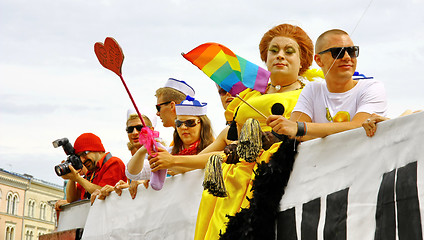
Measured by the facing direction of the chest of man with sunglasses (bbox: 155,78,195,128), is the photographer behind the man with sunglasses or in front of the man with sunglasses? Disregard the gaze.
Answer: in front

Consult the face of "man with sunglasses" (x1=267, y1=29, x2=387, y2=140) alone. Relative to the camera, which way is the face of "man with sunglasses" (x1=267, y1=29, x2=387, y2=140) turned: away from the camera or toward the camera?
toward the camera

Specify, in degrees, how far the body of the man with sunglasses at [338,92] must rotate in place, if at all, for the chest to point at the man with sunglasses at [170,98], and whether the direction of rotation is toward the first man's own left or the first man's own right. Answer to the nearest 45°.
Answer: approximately 135° to the first man's own right

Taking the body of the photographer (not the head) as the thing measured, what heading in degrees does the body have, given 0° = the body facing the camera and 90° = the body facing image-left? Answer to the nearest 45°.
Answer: approximately 45°

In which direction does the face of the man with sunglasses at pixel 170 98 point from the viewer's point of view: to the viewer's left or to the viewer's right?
to the viewer's left

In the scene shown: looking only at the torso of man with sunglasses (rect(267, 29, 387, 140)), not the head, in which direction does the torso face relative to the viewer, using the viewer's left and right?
facing the viewer

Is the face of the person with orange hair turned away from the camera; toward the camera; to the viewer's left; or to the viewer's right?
toward the camera

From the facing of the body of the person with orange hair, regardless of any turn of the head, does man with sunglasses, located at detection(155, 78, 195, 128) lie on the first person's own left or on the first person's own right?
on the first person's own right

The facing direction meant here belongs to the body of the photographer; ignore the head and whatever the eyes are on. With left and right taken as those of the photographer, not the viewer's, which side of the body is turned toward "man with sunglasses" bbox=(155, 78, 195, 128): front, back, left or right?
left
